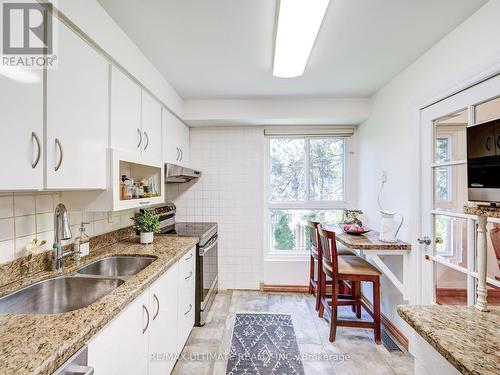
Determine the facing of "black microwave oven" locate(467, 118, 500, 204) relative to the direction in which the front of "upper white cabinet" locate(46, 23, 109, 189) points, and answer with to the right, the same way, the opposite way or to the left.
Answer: the opposite way

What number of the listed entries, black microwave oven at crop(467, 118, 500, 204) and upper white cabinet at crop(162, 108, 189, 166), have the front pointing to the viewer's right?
1

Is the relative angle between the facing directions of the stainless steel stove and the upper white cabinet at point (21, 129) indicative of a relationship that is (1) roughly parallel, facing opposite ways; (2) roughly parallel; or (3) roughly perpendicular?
roughly parallel

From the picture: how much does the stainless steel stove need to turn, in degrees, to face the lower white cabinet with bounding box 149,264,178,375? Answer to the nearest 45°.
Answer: approximately 90° to its right

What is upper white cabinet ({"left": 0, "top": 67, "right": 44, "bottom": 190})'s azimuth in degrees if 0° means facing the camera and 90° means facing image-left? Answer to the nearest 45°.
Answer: approximately 315°

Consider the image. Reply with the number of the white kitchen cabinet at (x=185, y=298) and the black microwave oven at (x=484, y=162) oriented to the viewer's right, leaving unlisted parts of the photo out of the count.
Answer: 1

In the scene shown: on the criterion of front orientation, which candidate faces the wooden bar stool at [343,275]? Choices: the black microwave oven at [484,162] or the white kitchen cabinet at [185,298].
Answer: the white kitchen cabinet

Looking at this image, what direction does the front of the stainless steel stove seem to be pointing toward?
to the viewer's right

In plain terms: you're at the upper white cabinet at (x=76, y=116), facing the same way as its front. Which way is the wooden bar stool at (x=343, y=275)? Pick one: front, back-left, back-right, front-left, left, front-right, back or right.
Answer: front-left

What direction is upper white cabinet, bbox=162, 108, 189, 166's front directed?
to the viewer's right

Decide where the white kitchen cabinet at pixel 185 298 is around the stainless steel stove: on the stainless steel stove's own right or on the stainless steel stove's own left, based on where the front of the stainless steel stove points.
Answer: on the stainless steel stove's own right

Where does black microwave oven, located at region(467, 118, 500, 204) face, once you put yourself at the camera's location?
facing the viewer and to the left of the viewer
